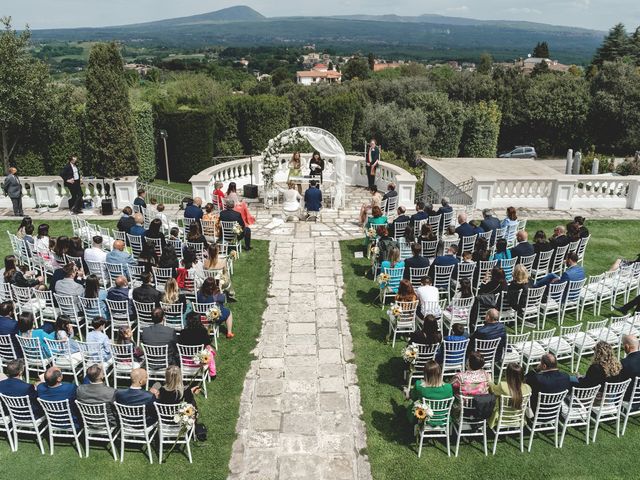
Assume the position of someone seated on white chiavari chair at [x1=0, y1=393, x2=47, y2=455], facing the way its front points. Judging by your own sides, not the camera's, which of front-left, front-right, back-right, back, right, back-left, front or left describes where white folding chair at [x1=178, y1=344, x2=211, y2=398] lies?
front-right

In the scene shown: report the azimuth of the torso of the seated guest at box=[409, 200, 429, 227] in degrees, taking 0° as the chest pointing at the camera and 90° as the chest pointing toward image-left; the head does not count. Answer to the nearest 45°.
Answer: approximately 135°

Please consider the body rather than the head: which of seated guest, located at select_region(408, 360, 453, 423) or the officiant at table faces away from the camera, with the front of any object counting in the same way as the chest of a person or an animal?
the seated guest

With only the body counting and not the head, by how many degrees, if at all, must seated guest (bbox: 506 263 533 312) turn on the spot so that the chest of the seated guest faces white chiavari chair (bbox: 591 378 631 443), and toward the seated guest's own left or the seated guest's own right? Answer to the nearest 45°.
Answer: approximately 180°

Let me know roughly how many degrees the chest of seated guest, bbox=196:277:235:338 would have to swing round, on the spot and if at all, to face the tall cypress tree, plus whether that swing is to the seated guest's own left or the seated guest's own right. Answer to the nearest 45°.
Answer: approximately 45° to the seated guest's own left

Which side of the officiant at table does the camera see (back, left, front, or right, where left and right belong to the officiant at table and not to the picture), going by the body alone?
front

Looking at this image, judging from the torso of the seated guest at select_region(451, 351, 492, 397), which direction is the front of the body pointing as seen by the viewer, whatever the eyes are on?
away from the camera

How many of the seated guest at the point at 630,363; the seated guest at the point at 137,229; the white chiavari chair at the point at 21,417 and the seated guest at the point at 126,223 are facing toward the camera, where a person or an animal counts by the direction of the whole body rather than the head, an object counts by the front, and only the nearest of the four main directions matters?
0

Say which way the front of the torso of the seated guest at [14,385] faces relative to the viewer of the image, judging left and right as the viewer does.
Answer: facing away from the viewer and to the right of the viewer

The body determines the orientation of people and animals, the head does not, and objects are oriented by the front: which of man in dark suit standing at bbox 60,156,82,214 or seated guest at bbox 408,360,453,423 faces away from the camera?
the seated guest

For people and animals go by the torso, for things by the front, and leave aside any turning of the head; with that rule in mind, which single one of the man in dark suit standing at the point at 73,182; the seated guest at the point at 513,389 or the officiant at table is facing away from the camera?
the seated guest

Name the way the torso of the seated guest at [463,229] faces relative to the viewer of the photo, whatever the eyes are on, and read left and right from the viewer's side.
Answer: facing away from the viewer and to the left of the viewer

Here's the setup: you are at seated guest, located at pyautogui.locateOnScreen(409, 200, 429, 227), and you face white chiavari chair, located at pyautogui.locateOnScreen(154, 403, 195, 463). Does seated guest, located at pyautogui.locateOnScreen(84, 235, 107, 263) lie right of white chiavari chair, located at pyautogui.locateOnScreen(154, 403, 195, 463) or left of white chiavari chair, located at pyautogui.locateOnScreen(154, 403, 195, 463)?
right

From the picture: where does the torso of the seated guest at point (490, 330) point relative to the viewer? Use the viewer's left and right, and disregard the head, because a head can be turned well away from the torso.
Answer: facing away from the viewer

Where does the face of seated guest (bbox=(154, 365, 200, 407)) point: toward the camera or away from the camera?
away from the camera

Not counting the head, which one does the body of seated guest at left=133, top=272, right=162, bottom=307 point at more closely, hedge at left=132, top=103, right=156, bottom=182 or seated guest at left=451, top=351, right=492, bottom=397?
the hedge

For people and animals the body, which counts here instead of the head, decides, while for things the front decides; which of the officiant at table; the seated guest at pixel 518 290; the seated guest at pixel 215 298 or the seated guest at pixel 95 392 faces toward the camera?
the officiant at table

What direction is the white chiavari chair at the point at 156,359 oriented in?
away from the camera

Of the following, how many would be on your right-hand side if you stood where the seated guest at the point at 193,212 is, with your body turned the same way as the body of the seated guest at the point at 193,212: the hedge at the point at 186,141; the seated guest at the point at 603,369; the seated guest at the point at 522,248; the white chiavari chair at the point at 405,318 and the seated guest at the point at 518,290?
4

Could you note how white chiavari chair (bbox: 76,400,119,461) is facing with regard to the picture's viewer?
facing away from the viewer and to the right of the viewer

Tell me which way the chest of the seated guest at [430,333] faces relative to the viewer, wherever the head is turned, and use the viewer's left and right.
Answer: facing away from the viewer

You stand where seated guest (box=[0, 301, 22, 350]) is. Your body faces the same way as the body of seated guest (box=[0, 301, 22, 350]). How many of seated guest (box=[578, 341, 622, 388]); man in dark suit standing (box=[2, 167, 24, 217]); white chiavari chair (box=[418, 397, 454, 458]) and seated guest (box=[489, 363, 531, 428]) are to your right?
3

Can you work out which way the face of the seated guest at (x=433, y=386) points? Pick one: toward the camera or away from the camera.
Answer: away from the camera
